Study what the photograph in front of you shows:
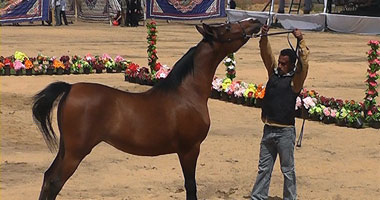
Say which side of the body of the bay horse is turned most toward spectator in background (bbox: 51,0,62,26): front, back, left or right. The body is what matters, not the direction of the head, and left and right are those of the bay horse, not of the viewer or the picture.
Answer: left

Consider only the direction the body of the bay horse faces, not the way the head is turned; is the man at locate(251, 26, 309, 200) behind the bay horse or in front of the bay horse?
in front

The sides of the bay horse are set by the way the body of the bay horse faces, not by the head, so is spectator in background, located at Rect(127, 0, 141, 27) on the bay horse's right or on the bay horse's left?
on the bay horse's left

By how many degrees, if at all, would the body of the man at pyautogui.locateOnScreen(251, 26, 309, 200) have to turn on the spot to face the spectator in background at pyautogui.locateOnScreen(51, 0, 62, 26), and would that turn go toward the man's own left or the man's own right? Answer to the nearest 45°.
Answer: approximately 90° to the man's own right

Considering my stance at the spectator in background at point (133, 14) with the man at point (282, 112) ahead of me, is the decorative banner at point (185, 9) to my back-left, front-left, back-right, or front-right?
back-left

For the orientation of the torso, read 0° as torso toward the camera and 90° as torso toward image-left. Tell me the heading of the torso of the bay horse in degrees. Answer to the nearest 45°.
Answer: approximately 270°

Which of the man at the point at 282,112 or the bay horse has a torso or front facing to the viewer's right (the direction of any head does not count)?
the bay horse

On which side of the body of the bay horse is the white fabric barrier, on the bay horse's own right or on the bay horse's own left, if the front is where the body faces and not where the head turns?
on the bay horse's own left

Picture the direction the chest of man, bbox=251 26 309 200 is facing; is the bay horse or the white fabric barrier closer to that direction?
the bay horse

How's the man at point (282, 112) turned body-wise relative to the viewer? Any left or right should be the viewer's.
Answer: facing the viewer and to the left of the viewer

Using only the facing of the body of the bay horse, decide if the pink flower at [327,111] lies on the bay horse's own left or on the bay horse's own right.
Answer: on the bay horse's own left

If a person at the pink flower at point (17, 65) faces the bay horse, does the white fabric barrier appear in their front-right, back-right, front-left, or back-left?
back-left

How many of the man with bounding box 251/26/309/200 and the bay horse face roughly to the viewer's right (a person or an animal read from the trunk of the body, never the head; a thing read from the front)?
1

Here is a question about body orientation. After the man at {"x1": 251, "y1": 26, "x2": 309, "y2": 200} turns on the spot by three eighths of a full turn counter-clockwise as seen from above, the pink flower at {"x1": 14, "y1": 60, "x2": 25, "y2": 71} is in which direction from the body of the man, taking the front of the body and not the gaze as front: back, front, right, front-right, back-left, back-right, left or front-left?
back-left
